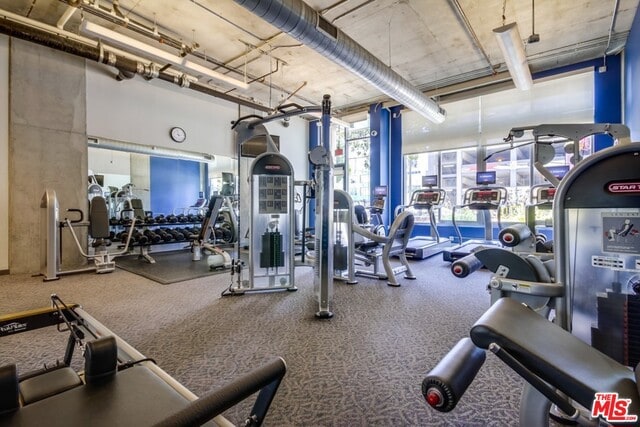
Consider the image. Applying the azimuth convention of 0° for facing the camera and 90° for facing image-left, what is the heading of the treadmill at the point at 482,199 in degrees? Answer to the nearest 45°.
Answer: approximately 225°

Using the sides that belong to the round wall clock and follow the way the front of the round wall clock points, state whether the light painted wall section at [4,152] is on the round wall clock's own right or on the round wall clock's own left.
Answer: on the round wall clock's own right

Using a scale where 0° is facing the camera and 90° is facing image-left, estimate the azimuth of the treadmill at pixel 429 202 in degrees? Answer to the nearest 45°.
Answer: approximately 225°

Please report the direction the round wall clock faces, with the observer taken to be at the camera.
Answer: facing the viewer and to the right of the viewer

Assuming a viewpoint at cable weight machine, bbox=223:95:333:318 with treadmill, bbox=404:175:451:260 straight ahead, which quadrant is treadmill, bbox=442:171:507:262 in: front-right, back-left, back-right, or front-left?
front-right

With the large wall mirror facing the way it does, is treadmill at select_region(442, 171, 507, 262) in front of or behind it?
in front

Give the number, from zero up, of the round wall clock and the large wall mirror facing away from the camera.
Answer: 0

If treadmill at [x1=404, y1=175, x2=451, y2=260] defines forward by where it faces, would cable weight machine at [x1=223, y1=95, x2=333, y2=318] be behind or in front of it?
behind

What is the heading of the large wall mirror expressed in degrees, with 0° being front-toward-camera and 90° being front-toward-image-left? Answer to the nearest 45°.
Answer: approximately 315°

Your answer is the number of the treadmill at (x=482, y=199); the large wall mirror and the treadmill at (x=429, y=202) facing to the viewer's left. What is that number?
0

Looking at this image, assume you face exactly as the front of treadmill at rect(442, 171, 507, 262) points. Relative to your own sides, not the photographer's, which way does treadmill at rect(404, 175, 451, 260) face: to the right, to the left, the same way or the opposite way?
the same way

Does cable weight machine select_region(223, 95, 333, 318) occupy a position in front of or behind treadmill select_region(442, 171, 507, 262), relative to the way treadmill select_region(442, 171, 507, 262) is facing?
behind

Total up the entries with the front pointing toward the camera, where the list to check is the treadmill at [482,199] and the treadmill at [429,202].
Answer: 0

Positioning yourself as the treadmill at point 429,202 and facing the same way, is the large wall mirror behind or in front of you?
behind

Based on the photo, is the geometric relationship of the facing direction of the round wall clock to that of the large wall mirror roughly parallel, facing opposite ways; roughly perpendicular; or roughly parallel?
roughly parallel
